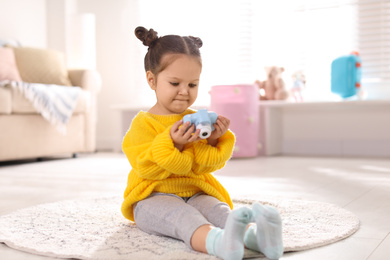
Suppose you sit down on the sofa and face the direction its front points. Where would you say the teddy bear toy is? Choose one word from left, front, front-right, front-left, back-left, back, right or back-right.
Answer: left

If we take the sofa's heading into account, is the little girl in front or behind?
in front

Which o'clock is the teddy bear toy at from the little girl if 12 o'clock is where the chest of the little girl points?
The teddy bear toy is roughly at 8 o'clock from the little girl.

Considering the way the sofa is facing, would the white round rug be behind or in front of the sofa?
in front

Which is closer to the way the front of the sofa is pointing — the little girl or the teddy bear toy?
the little girl

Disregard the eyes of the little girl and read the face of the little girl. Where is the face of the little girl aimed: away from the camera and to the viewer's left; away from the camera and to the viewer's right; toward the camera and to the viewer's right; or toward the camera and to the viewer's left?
toward the camera and to the viewer's right

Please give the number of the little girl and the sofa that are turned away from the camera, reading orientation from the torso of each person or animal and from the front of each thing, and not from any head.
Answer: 0

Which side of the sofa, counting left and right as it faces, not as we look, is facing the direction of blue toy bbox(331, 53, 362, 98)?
left

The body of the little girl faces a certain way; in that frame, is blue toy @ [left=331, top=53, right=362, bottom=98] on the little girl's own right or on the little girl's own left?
on the little girl's own left

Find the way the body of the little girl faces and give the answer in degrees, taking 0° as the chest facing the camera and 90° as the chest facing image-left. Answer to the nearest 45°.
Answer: approximately 315°

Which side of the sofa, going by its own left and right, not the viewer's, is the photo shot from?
front
